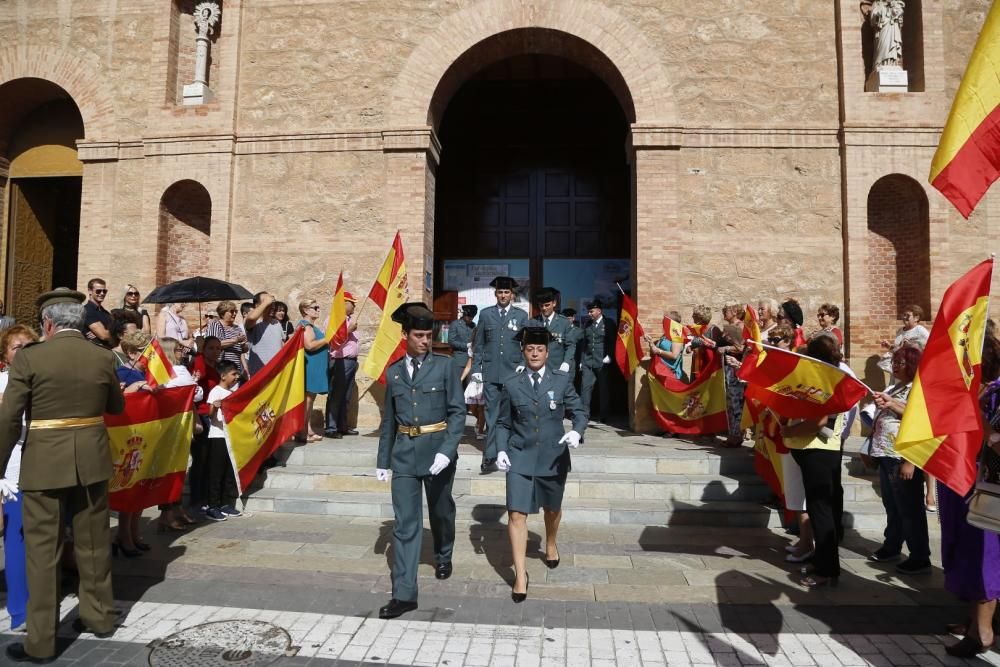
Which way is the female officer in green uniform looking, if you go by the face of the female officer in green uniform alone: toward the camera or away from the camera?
toward the camera

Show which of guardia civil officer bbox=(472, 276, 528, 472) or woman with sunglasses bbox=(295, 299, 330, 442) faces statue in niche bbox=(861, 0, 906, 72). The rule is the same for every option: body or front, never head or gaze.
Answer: the woman with sunglasses

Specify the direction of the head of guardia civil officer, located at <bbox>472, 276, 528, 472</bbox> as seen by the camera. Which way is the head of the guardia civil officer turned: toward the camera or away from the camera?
toward the camera

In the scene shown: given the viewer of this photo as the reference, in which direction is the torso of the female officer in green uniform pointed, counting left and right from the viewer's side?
facing the viewer

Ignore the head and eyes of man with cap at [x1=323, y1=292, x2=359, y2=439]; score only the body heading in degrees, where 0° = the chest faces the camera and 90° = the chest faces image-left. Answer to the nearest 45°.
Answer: approximately 270°

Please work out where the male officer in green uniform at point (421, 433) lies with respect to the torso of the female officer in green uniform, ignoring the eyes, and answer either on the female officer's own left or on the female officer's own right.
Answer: on the female officer's own right

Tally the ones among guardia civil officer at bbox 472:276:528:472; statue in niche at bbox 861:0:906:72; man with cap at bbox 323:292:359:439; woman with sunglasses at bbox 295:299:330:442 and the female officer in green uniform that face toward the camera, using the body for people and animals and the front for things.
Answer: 3

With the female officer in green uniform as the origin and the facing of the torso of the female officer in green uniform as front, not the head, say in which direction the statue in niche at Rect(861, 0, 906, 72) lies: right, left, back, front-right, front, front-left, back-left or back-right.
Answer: back-left

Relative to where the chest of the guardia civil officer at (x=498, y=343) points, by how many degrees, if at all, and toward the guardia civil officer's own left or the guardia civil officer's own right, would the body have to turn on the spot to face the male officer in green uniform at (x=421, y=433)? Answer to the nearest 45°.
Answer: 0° — they already face them

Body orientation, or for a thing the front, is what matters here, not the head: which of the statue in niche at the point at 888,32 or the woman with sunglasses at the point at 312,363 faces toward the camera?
the statue in niche

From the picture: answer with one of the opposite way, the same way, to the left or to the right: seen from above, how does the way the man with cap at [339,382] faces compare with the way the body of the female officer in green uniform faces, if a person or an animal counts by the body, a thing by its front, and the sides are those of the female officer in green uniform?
to the left

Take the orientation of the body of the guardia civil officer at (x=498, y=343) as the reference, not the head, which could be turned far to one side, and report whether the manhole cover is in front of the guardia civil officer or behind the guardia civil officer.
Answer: in front

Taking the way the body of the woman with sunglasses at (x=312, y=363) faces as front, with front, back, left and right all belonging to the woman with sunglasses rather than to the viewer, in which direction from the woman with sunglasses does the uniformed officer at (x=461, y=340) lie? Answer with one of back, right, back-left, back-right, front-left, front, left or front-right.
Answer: front

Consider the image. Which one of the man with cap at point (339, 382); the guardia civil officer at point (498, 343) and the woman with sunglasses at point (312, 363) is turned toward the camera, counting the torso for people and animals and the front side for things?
the guardia civil officer

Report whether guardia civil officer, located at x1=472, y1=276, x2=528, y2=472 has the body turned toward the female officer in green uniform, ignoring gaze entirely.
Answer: yes

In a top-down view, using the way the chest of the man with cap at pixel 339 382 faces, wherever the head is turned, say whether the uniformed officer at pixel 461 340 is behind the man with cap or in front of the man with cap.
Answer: in front

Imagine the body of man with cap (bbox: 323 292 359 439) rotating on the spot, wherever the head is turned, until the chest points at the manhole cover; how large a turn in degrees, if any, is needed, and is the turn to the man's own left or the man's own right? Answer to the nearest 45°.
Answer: approximately 90° to the man's own right

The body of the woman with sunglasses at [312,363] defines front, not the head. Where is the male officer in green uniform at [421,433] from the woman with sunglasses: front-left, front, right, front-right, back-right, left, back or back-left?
right

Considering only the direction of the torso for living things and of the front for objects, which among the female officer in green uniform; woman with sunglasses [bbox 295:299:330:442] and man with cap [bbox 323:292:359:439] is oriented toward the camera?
the female officer in green uniform
